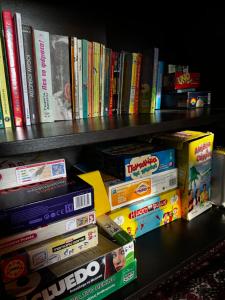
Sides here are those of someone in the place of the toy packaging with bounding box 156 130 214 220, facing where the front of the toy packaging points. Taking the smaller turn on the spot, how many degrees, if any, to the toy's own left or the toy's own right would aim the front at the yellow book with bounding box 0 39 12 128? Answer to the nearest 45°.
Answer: approximately 90° to the toy's own right

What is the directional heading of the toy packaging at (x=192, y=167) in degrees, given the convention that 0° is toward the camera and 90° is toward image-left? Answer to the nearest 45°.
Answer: approximately 315°
